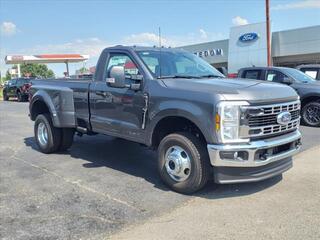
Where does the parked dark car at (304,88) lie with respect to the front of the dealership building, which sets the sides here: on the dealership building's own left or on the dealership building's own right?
on the dealership building's own left

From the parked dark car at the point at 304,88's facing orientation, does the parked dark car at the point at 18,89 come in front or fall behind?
behind

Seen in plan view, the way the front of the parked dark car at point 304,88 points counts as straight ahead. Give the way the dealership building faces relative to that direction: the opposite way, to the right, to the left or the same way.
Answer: to the right

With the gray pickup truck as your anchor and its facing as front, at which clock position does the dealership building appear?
The dealership building is roughly at 8 o'clock from the gray pickup truck.

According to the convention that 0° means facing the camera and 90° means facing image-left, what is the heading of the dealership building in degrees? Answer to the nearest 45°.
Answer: approximately 45°

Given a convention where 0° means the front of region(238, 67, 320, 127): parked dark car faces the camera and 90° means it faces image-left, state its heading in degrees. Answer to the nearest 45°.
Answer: approximately 315°

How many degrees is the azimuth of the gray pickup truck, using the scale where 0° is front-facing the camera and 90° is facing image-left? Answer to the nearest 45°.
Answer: approximately 315°

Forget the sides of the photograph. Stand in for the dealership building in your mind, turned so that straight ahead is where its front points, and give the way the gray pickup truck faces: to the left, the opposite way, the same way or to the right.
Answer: to the left

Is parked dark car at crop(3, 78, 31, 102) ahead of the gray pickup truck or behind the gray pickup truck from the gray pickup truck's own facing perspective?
behind

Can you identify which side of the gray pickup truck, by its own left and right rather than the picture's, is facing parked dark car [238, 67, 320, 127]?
left
